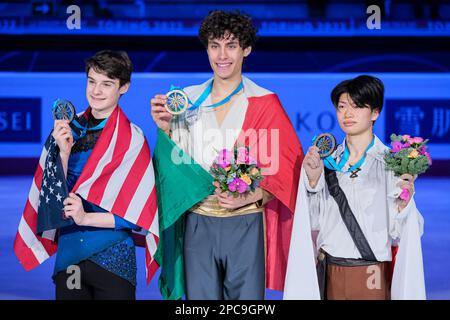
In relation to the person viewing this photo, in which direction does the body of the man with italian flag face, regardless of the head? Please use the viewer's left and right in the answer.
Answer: facing the viewer
